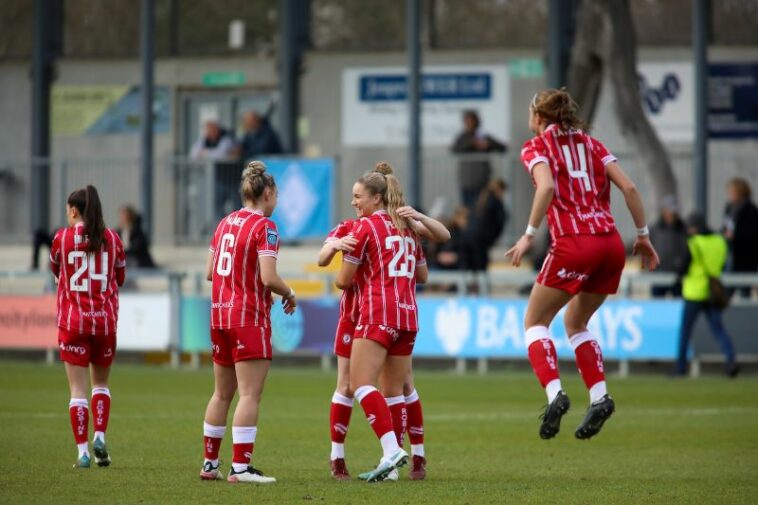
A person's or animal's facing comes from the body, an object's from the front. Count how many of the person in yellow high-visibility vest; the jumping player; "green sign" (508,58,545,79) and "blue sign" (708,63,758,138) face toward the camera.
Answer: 2

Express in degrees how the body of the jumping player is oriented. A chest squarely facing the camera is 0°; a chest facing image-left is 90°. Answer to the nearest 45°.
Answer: approximately 135°

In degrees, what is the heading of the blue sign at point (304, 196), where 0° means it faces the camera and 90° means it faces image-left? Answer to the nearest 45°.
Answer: approximately 0°

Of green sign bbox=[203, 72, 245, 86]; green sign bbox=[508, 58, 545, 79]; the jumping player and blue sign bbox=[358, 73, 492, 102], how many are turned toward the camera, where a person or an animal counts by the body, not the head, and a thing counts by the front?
3

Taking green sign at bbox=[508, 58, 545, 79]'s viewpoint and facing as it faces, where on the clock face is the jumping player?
The jumping player is roughly at 12 o'clock from the green sign.

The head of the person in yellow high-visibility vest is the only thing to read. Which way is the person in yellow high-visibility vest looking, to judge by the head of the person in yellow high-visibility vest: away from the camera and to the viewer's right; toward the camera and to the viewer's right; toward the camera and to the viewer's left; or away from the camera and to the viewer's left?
away from the camera and to the viewer's left
